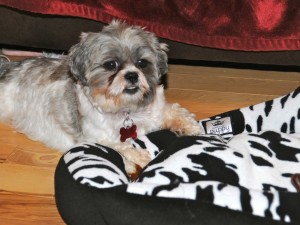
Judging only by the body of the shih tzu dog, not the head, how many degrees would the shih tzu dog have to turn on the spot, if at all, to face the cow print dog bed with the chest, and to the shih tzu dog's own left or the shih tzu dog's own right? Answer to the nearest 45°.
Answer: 0° — it already faces it

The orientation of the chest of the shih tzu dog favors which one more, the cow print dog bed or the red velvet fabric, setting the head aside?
the cow print dog bed

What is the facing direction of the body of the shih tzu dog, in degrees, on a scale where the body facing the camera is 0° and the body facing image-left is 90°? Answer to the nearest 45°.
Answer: approximately 315°
